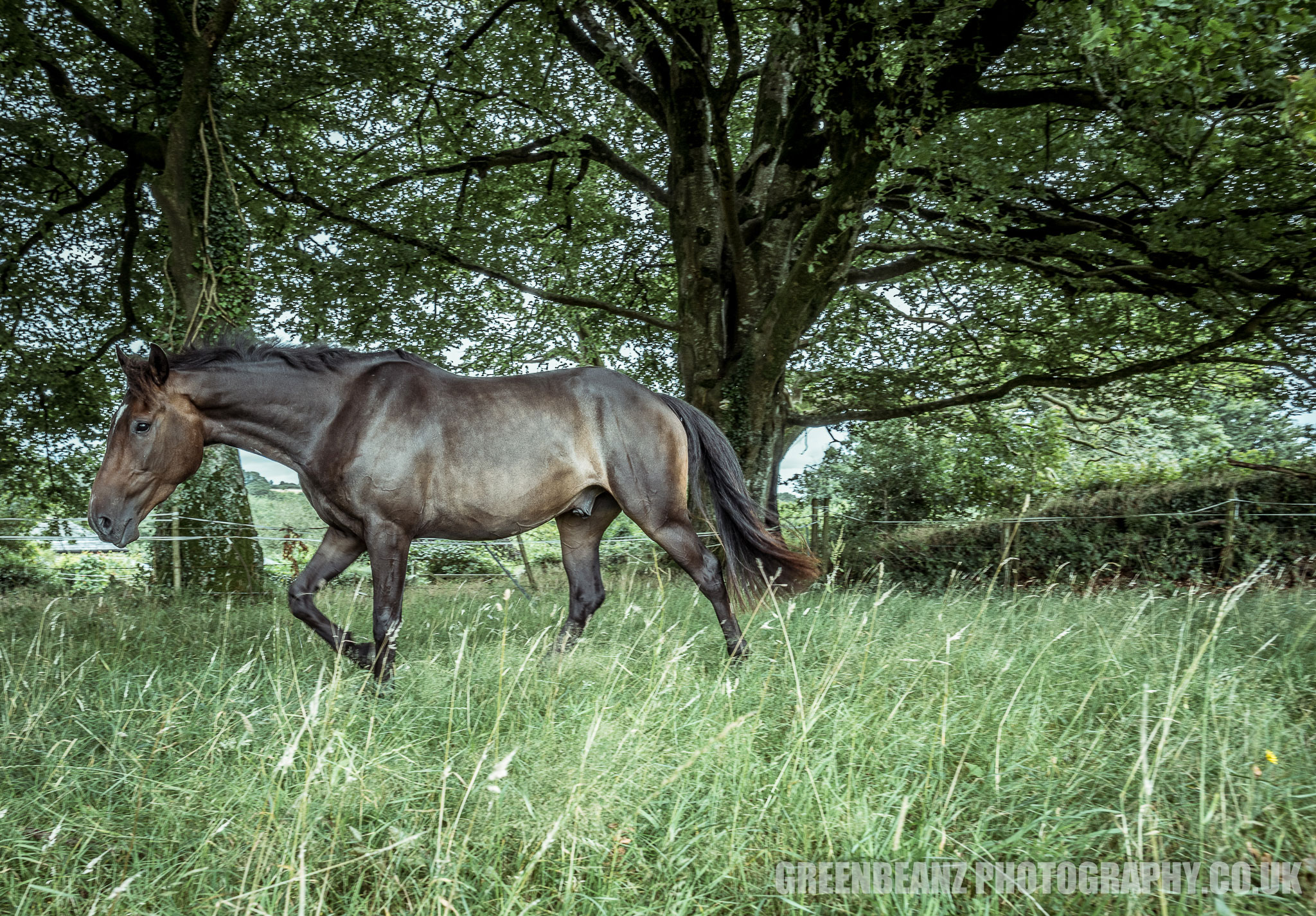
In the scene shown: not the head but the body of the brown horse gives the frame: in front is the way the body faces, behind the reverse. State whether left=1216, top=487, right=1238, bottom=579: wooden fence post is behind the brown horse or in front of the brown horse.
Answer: behind

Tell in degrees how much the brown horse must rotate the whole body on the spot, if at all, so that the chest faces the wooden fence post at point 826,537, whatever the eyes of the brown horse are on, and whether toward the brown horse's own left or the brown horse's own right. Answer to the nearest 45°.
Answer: approximately 135° to the brown horse's own right

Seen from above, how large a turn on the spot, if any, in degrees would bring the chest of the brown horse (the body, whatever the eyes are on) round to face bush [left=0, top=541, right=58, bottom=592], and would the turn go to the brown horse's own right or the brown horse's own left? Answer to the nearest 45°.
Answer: approximately 45° to the brown horse's own right

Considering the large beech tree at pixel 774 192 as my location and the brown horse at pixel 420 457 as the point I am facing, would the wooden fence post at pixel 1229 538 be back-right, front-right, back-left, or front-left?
back-left

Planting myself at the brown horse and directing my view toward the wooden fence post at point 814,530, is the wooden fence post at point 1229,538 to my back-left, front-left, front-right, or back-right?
front-right

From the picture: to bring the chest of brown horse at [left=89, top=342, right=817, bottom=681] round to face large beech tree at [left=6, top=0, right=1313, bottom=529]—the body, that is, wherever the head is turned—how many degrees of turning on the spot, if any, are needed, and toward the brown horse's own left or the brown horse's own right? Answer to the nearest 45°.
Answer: approximately 135° to the brown horse's own right

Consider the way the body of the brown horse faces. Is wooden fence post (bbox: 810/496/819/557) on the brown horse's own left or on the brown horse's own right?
on the brown horse's own right

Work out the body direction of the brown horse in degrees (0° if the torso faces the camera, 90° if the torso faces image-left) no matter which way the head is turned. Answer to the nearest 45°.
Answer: approximately 90°
